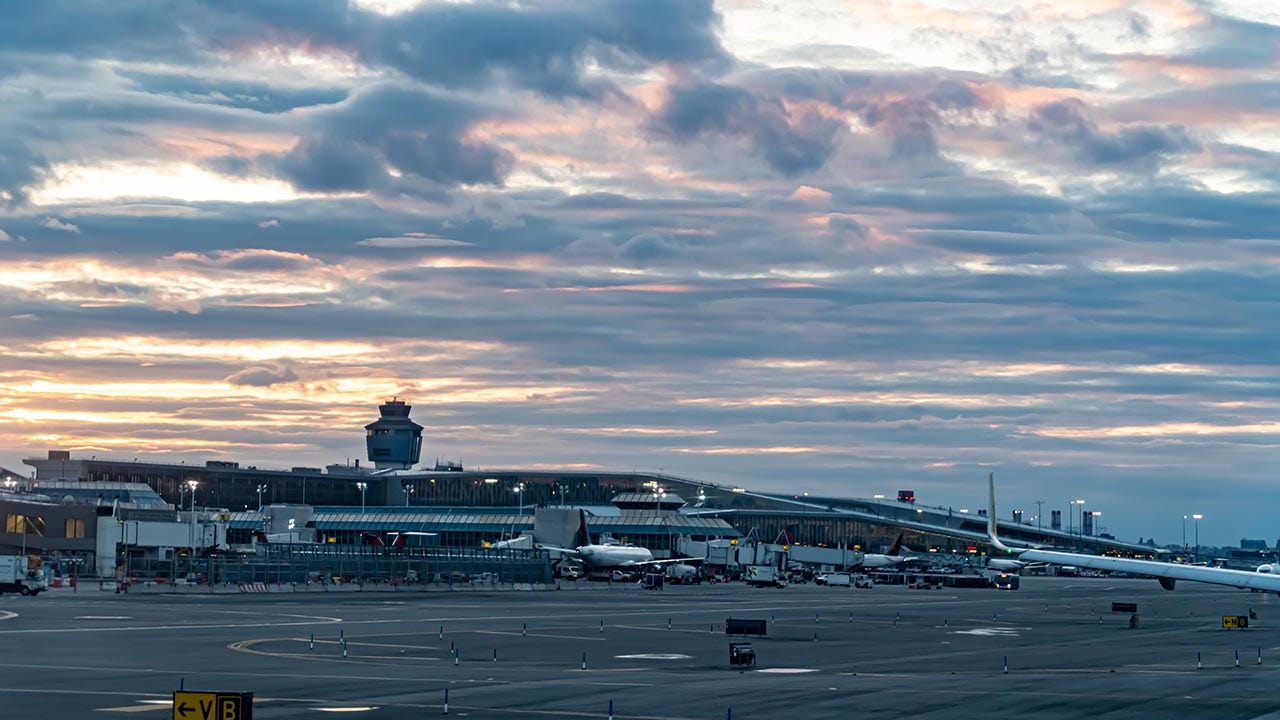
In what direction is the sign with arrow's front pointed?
toward the camera
